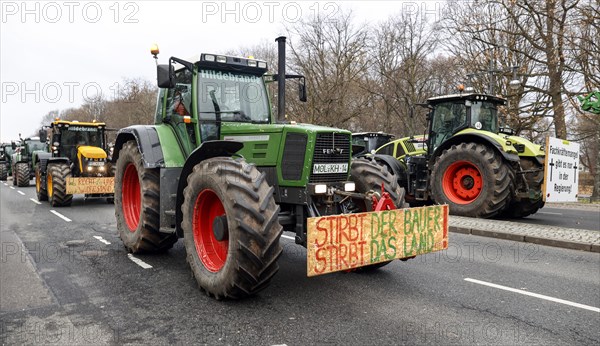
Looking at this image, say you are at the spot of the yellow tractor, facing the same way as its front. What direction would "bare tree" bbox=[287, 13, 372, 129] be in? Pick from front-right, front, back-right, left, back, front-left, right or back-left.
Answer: left

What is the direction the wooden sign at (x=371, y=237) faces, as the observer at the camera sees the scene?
facing the viewer and to the right of the viewer

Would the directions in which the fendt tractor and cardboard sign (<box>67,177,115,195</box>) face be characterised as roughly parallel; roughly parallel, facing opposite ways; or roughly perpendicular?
roughly parallel

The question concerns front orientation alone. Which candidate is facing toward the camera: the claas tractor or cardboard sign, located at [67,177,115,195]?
the cardboard sign

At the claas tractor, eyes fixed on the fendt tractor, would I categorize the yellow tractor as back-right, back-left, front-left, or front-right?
front-right

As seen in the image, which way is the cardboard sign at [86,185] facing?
toward the camera

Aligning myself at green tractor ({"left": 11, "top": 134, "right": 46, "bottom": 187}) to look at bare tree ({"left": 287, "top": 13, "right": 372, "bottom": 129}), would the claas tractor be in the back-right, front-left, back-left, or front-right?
front-right

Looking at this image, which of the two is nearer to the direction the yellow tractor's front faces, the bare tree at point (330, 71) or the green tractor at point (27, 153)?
the bare tree

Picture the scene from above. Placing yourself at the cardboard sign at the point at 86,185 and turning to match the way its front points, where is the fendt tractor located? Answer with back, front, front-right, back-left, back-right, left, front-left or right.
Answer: front

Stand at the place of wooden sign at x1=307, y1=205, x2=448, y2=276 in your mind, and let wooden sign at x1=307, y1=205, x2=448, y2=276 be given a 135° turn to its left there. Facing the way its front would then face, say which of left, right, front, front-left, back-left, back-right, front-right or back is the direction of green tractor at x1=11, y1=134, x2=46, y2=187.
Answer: front-left

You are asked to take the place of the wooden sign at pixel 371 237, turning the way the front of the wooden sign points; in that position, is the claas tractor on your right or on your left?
on your left

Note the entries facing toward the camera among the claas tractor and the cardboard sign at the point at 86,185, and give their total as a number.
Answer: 1

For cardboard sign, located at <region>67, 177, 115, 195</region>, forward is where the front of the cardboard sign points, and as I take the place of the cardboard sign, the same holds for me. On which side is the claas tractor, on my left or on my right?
on my left

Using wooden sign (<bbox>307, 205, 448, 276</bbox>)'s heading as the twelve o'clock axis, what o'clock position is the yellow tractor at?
The yellow tractor is roughly at 6 o'clock from the wooden sign.
